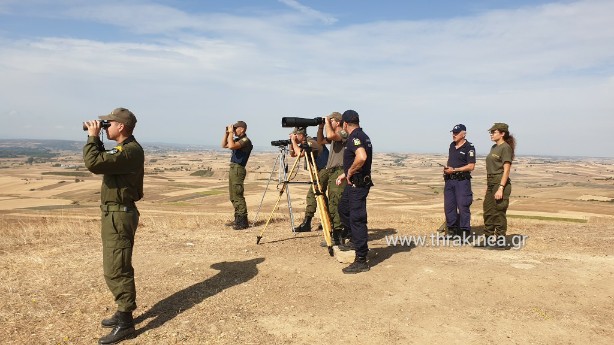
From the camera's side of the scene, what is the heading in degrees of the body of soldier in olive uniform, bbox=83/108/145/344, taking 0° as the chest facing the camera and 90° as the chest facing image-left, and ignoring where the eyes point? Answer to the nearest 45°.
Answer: approximately 90°

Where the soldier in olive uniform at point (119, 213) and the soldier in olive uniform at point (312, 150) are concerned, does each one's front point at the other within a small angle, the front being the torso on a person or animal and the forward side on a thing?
no

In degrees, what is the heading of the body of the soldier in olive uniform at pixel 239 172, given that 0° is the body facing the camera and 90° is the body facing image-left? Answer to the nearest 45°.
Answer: approximately 90°

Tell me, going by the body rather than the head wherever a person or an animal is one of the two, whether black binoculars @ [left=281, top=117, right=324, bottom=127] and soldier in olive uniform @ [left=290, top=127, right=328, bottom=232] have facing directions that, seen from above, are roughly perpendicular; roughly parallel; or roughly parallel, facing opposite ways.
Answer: roughly parallel

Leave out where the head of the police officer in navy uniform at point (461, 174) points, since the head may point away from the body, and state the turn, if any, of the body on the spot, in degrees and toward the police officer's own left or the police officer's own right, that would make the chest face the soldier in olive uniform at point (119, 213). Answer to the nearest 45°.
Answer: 0° — they already face them

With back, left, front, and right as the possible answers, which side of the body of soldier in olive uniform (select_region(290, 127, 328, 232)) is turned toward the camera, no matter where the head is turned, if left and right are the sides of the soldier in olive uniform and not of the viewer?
left

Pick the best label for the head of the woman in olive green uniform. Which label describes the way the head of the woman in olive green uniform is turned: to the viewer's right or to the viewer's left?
to the viewer's left

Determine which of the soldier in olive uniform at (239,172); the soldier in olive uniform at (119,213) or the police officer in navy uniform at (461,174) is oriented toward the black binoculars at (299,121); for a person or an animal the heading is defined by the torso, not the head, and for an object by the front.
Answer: the police officer in navy uniform

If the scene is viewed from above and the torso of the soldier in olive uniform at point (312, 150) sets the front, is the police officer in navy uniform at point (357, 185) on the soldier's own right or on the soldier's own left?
on the soldier's own left

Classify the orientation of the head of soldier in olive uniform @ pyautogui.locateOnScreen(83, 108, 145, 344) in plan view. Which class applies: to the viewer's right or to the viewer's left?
to the viewer's left

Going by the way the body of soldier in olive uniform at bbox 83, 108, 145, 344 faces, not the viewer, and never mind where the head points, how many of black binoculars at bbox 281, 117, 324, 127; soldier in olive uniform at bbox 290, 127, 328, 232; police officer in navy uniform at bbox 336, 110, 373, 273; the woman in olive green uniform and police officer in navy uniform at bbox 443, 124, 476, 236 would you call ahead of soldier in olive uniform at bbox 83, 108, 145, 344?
0

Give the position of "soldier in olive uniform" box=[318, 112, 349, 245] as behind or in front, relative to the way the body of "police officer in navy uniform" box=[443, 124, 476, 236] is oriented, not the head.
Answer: in front

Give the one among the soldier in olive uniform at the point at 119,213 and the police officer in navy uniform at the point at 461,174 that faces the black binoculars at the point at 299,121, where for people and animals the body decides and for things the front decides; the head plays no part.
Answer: the police officer in navy uniform

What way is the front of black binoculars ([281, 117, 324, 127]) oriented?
to the viewer's left

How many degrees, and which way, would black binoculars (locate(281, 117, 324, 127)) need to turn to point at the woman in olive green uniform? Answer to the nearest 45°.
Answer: approximately 180°

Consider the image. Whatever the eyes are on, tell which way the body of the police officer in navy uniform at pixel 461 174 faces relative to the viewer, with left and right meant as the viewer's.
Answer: facing the viewer and to the left of the viewer

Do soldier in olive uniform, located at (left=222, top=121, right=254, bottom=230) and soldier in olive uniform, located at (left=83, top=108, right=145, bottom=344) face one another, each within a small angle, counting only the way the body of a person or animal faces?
no

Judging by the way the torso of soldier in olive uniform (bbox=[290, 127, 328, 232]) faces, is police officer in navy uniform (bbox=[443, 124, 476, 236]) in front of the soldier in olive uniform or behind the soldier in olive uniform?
behind

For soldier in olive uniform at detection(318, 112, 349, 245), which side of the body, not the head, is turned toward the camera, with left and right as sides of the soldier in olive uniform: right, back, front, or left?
left

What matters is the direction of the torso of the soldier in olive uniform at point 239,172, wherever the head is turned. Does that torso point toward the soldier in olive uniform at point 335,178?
no
